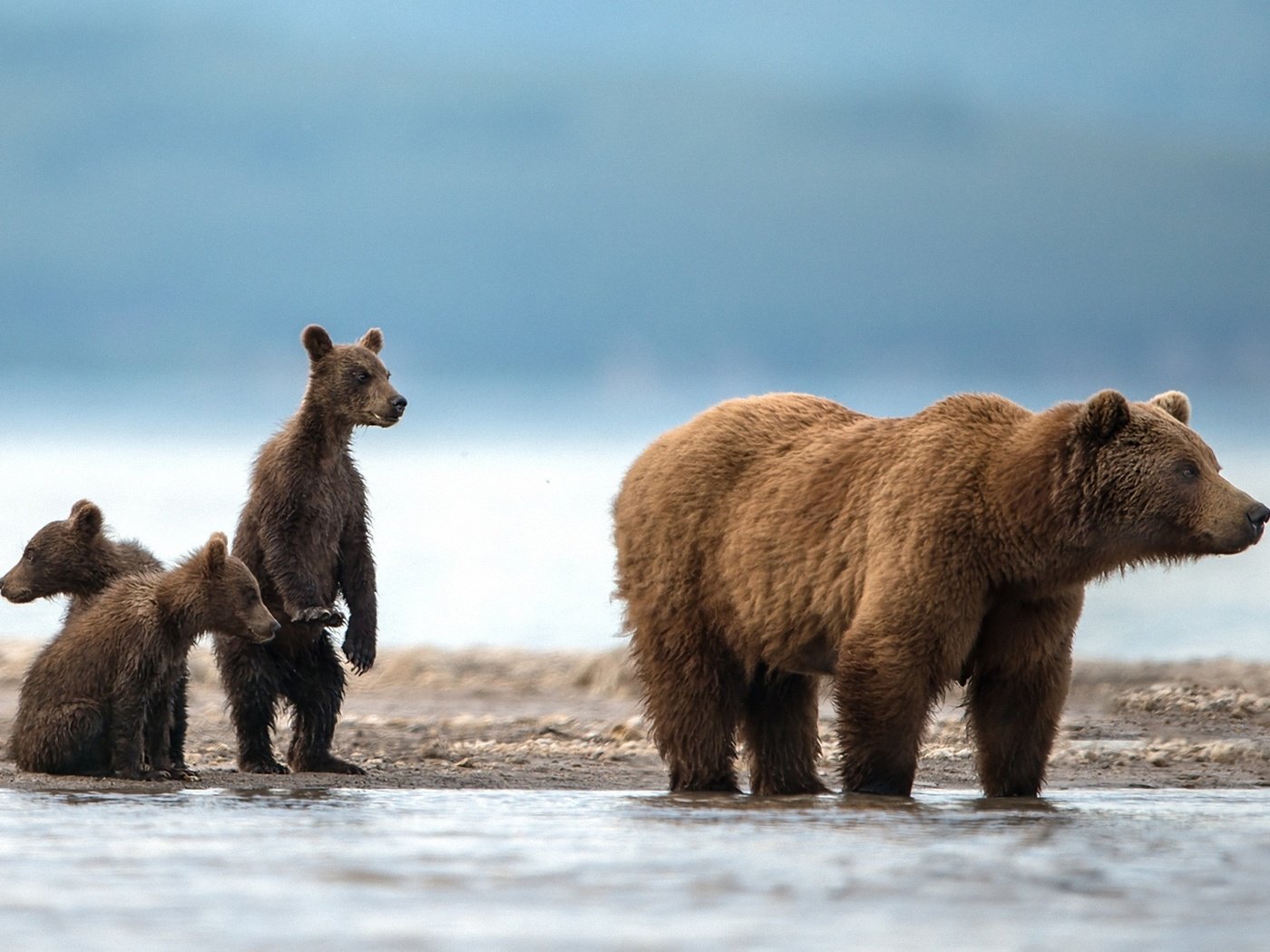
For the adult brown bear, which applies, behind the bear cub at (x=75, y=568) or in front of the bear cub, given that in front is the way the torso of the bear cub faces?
behind

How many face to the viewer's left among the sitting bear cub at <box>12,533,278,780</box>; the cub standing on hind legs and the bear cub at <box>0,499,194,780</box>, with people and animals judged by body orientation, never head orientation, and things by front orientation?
1

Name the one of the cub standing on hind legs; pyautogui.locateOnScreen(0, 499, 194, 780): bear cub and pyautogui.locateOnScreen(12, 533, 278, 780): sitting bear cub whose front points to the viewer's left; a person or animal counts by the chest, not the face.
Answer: the bear cub

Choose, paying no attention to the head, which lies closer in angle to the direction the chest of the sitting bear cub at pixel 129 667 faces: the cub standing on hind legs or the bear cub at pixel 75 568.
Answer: the cub standing on hind legs

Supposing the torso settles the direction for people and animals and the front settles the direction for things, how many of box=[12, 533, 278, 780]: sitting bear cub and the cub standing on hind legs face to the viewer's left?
0

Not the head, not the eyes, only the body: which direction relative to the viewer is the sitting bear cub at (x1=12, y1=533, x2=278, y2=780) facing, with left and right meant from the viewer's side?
facing to the right of the viewer

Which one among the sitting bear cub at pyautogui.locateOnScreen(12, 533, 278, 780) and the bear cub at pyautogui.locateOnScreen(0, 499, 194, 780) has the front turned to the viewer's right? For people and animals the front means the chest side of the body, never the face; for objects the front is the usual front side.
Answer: the sitting bear cub

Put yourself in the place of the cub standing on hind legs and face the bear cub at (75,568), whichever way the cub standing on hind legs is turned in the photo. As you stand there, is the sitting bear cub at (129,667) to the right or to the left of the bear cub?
left

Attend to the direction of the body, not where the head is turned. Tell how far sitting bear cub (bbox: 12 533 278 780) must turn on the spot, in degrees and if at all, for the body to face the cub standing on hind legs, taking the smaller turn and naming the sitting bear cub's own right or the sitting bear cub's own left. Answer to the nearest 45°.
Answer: approximately 45° to the sitting bear cub's own left

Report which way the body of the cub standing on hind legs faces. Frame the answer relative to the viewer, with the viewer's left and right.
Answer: facing the viewer and to the right of the viewer

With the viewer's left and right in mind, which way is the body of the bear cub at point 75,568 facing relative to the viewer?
facing to the left of the viewer

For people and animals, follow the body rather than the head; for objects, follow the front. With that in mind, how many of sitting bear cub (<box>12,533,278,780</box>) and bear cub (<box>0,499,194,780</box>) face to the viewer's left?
1

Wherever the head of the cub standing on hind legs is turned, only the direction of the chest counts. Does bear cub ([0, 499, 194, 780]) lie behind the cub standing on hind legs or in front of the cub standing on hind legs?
behind

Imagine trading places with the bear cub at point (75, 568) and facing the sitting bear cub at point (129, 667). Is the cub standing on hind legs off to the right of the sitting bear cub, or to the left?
left

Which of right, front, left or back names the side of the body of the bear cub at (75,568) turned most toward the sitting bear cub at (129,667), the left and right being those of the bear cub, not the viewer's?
left
